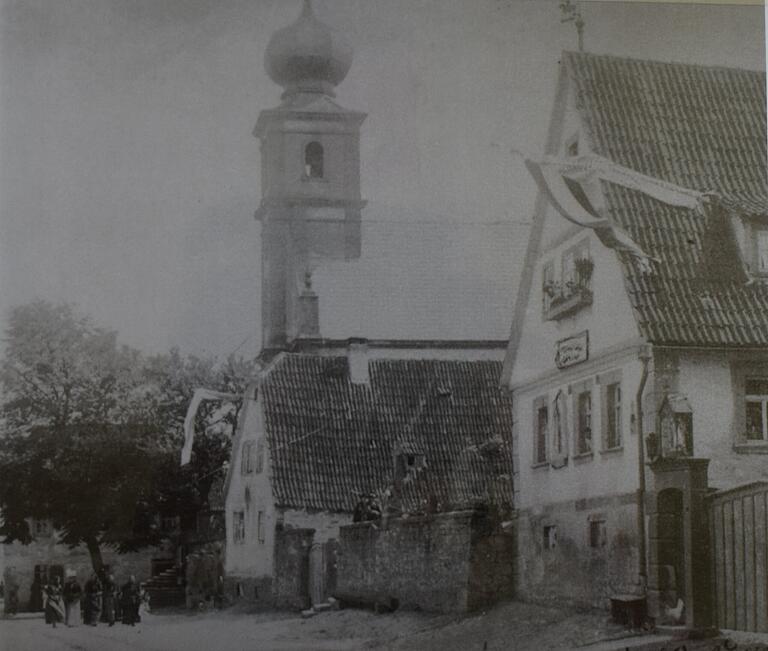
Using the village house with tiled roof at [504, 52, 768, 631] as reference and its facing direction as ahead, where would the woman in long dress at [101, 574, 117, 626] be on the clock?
The woman in long dress is roughly at 1 o'clock from the village house with tiled roof.

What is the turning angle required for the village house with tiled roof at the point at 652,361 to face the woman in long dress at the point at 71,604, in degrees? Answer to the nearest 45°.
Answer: approximately 45° to its right

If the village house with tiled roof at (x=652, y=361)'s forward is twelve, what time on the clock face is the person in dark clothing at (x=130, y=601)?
The person in dark clothing is roughly at 1 o'clock from the village house with tiled roof.

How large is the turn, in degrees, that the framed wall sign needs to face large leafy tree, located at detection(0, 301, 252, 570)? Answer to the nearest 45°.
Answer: approximately 45° to its right

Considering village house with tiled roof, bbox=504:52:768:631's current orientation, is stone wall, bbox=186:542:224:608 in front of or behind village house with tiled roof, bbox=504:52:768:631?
in front

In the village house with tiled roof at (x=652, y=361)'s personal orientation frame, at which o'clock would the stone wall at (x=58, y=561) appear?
The stone wall is roughly at 1 o'clock from the village house with tiled roof.

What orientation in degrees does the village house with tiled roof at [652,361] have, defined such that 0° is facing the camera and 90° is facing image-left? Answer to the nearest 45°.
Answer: approximately 45°

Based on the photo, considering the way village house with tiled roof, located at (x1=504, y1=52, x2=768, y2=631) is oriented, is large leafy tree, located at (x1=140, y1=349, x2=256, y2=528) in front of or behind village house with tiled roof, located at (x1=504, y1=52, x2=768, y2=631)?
in front

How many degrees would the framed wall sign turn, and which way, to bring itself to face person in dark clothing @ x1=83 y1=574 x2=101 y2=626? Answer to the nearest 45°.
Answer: approximately 45° to its right

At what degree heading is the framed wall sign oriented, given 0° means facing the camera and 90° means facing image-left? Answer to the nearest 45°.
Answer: approximately 45°

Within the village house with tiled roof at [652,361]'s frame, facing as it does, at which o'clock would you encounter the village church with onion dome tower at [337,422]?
the village church with onion dome tower at [337,422] is roughly at 1 o'clock from the village house with tiled roof at [652,361].
